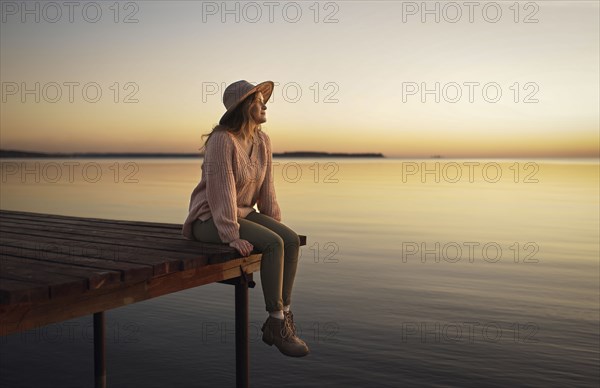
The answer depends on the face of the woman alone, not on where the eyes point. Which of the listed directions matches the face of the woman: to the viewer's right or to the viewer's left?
to the viewer's right

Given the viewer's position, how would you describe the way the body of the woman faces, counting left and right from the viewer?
facing the viewer and to the right of the viewer
